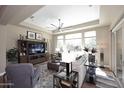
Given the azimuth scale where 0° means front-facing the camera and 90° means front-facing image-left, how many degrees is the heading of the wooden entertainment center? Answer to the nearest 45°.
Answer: approximately 315°

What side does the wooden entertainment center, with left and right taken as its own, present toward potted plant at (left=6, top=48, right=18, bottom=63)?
right

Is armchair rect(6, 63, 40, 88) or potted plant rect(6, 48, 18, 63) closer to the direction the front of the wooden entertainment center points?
the armchair

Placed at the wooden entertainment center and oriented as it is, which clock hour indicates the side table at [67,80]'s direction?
The side table is roughly at 1 o'clock from the wooden entertainment center.

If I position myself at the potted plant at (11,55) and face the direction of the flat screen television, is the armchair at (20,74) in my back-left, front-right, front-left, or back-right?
back-right

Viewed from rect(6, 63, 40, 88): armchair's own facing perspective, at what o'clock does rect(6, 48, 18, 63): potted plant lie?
The potted plant is roughly at 10 o'clock from the armchair.

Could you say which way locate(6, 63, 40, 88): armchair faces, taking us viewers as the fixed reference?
facing away from the viewer and to the right of the viewer

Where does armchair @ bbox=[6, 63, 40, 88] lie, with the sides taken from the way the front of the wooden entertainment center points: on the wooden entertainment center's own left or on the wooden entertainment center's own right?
on the wooden entertainment center's own right
